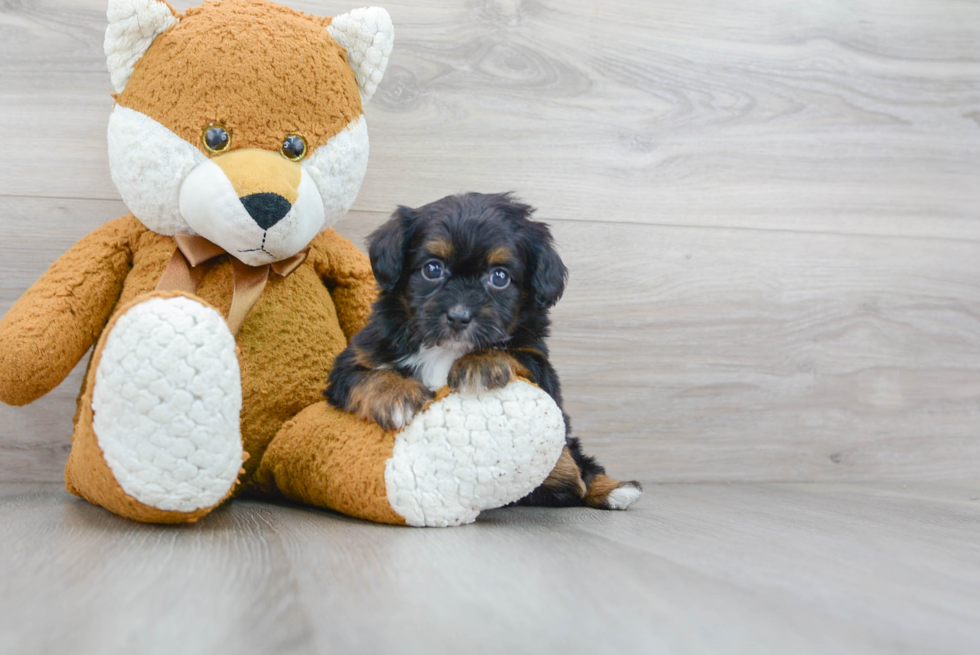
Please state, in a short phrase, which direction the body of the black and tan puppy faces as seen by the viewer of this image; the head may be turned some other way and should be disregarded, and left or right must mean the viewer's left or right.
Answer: facing the viewer
